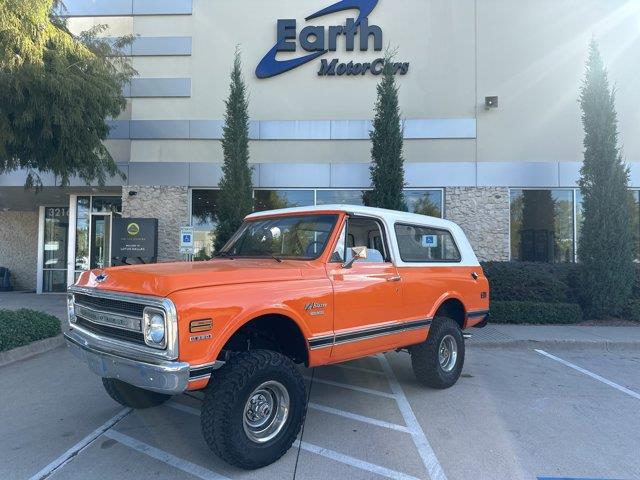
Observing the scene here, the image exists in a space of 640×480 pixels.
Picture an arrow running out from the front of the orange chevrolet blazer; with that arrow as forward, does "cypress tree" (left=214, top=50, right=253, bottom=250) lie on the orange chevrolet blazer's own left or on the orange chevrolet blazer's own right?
on the orange chevrolet blazer's own right

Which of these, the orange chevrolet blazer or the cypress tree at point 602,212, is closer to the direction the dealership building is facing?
the orange chevrolet blazer

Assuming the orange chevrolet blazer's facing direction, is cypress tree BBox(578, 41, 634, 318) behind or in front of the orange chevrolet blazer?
behind

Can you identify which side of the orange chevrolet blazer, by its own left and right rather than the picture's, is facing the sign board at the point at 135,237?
right

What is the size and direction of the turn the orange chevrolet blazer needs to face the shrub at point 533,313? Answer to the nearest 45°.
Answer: approximately 180°

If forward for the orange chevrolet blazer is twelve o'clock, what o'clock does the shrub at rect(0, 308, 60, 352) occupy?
The shrub is roughly at 3 o'clock from the orange chevrolet blazer.

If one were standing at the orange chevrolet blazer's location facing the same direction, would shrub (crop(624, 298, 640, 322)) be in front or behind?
behind

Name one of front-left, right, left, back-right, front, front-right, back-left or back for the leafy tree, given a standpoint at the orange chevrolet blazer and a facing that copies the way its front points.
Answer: right

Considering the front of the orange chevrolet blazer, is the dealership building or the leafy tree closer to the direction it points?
the leafy tree

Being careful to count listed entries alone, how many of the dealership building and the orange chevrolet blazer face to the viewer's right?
0

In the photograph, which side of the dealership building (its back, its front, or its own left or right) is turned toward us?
front

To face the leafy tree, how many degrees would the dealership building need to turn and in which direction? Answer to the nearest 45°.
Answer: approximately 45° to its right

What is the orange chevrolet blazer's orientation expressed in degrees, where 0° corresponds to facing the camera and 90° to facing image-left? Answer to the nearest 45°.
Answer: approximately 45°
